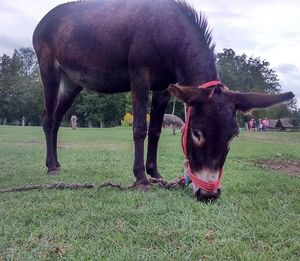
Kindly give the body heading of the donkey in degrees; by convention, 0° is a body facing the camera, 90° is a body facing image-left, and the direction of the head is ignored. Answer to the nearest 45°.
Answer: approximately 315°
